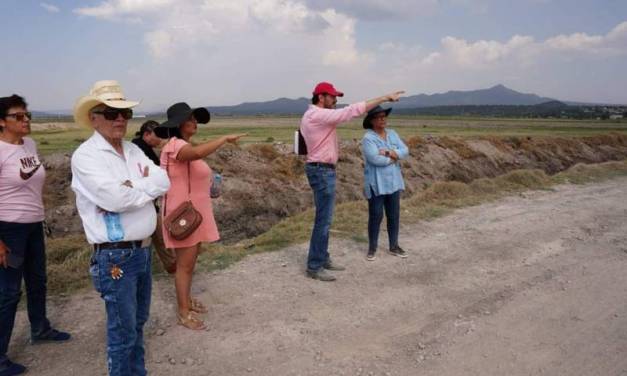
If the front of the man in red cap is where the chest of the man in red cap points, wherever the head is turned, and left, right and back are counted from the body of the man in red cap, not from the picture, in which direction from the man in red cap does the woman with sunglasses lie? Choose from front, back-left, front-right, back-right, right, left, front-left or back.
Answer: back-right

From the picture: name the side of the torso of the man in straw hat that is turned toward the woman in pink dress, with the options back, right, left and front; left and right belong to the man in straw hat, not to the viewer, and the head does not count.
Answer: left

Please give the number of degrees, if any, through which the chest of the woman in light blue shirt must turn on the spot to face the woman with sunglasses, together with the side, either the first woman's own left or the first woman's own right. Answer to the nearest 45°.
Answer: approximately 90° to the first woman's own right

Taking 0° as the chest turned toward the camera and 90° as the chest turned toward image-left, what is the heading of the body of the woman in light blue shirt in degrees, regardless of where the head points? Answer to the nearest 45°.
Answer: approximately 315°

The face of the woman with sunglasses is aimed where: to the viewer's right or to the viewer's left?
to the viewer's right

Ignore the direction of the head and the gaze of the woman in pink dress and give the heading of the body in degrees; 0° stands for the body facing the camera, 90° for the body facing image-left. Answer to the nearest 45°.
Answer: approximately 270°

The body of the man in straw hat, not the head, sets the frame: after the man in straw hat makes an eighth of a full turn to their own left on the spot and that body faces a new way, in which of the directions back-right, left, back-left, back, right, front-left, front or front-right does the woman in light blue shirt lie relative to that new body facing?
front-left

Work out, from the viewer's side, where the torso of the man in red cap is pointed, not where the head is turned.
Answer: to the viewer's right

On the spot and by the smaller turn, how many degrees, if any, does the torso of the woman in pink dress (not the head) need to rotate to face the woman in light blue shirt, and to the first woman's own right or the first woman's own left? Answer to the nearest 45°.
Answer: approximately 45° to the first woman's own left

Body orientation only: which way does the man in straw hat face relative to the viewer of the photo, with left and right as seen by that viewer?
facing the viewer and to the right of the viewer
